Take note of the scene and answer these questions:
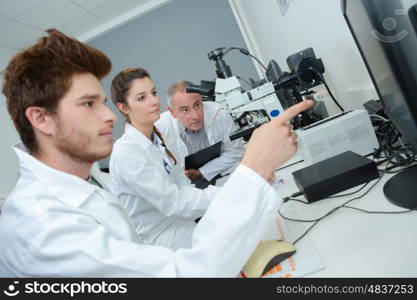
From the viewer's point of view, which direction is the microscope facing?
to the viewer's left

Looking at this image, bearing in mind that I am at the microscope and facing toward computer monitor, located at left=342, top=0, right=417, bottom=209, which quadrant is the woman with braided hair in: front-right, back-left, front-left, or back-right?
back-right

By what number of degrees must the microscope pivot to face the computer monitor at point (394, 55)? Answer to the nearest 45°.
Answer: approximately 90° to its left

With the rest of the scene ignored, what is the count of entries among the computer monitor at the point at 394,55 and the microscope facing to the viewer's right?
0
